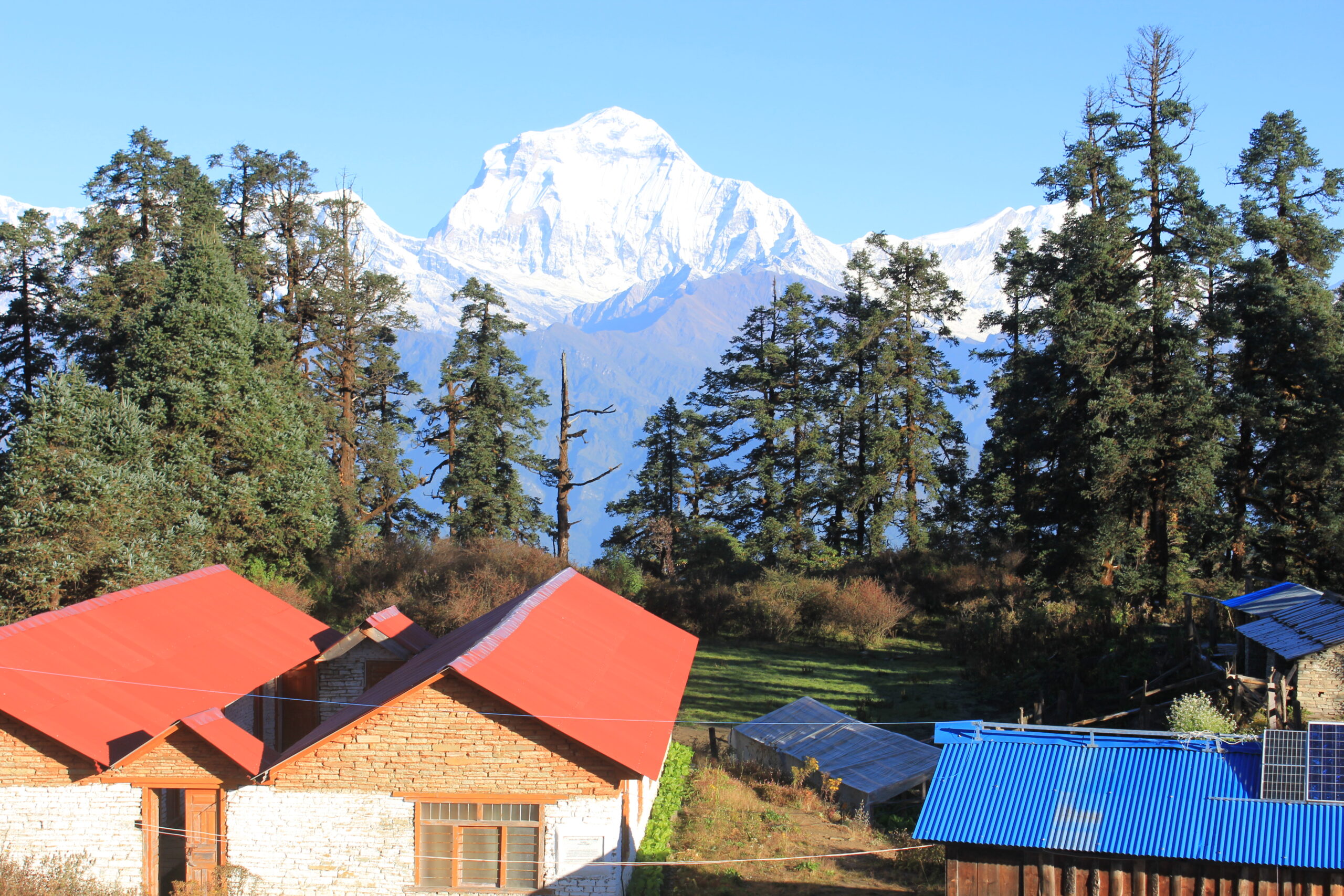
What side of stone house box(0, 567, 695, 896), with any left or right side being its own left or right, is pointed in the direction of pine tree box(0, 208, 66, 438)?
back

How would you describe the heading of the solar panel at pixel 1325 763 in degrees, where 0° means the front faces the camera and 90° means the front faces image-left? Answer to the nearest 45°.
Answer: approximately 0°

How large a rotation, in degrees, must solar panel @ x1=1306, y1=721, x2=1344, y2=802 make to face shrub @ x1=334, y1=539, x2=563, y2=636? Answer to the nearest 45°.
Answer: approximately 135° to its right

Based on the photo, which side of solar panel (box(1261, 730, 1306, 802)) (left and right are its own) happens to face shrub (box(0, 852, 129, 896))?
right

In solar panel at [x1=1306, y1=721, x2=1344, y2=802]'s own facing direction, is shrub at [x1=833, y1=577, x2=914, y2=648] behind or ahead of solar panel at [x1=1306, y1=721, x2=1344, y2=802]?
behind

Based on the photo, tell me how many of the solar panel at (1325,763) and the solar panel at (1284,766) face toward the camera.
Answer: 2

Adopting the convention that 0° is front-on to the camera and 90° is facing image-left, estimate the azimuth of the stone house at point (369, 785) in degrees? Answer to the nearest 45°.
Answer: approximately 0°
